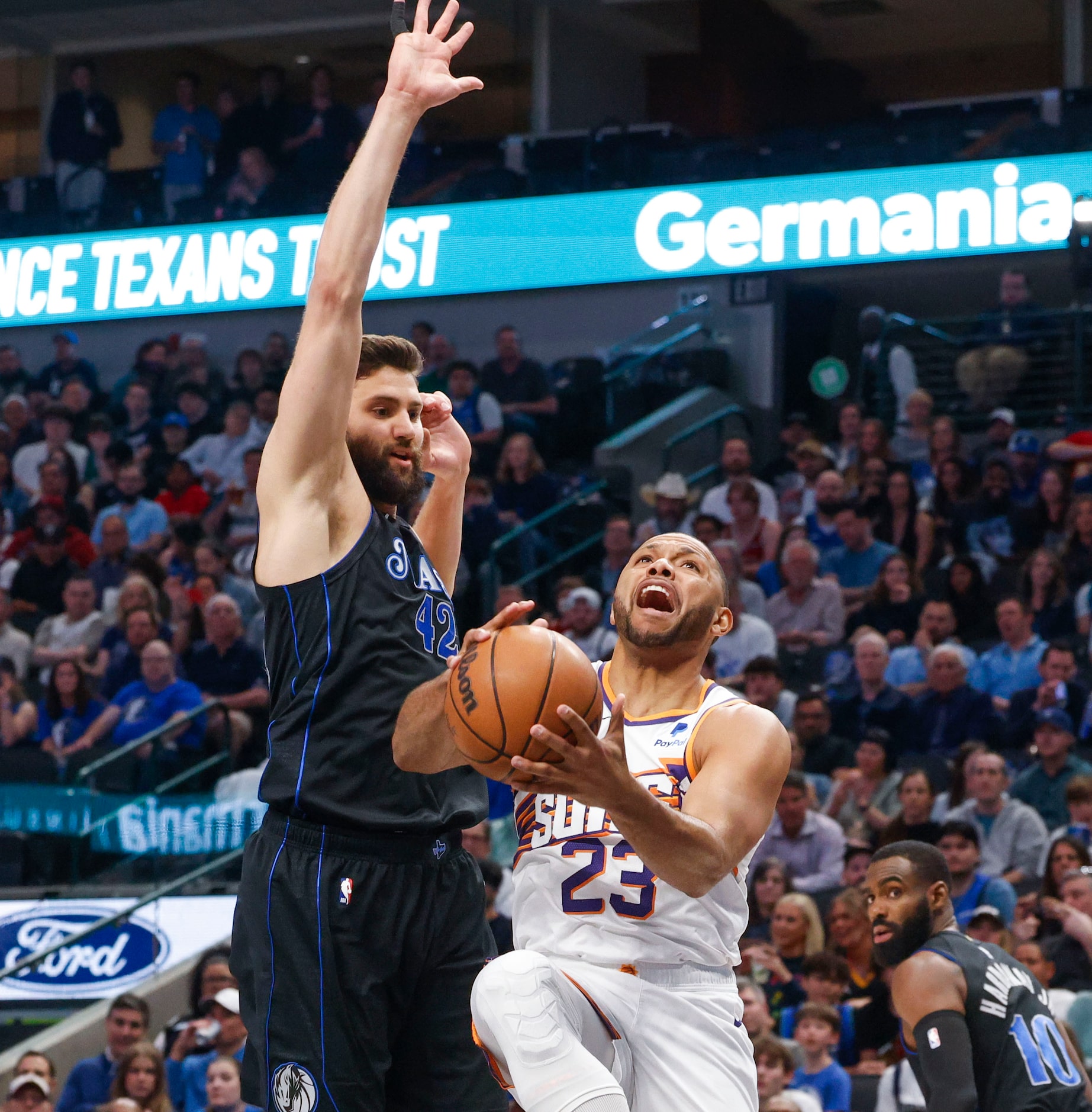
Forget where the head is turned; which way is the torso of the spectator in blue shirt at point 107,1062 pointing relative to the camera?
toward the camera

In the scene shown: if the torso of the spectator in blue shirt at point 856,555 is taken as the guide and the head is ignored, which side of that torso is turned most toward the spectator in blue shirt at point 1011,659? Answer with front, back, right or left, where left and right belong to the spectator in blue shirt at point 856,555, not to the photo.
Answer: left

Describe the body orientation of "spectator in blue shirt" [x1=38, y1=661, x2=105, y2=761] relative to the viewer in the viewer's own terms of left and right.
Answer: facing the viewer

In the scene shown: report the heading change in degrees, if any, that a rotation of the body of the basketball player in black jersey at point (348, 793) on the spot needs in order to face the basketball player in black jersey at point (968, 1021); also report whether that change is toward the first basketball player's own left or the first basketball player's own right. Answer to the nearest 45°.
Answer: approximately 90° to the first basketball player's own left

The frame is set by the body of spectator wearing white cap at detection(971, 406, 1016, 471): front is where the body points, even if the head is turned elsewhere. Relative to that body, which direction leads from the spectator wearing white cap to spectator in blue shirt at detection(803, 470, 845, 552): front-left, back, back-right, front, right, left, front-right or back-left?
front

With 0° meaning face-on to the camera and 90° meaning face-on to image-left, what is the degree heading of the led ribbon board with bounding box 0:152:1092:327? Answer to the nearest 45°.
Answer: approximately 0°

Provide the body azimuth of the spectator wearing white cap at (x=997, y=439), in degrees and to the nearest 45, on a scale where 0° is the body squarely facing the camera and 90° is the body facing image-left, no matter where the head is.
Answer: approximately 45°

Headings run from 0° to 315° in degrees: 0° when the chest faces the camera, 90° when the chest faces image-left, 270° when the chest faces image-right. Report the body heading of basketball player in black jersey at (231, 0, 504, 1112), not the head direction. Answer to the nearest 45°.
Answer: approximately 315°

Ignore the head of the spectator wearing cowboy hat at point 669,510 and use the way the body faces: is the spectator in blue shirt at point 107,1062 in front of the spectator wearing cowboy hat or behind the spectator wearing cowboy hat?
in front

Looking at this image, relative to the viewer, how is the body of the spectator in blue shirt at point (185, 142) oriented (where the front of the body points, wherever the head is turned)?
toward the camera

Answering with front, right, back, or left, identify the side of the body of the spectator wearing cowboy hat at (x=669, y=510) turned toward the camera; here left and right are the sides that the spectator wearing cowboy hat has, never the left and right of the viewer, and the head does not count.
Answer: front

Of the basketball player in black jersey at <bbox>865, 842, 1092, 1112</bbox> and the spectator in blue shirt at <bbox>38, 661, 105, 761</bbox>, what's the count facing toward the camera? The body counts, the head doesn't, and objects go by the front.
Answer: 1

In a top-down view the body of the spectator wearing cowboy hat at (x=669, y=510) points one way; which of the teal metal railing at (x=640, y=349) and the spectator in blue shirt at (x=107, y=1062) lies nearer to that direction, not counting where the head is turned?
the spectator in blue shirt

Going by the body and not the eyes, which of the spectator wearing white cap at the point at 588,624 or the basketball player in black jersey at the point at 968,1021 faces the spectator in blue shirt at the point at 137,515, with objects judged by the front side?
the basketball player in black jersey

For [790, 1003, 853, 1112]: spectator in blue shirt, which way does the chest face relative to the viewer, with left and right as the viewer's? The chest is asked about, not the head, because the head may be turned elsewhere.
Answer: facing the viewer and to the left of the viewer
